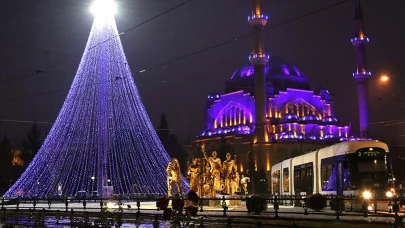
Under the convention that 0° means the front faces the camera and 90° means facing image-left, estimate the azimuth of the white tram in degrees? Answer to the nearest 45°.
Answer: approximately 315°

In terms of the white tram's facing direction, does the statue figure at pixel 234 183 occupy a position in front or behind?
behind

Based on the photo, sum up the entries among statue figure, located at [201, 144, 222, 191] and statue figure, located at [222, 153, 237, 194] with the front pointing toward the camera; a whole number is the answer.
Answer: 2

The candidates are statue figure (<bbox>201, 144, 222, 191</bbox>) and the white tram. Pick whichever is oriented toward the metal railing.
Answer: the statue figure

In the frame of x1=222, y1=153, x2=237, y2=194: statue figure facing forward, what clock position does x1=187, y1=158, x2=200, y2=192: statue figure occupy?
x1=187, y1=158, x2=200, y2=192: statue figure is roughly at 2 o'clock from x1=222, y1=153, x2=237, y2=194: statue figure.

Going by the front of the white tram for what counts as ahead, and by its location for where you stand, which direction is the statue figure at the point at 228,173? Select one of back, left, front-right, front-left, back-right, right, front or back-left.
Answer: back

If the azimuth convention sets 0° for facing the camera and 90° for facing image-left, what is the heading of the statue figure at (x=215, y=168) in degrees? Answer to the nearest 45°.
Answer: approximately 0°

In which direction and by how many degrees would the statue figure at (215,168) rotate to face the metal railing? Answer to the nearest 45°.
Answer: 0° — it already faces it
